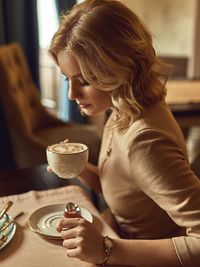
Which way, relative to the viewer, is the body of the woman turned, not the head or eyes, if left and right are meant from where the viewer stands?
facing to the left of the viewer

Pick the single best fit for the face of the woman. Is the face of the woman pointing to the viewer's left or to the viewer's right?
to the viewer's left
